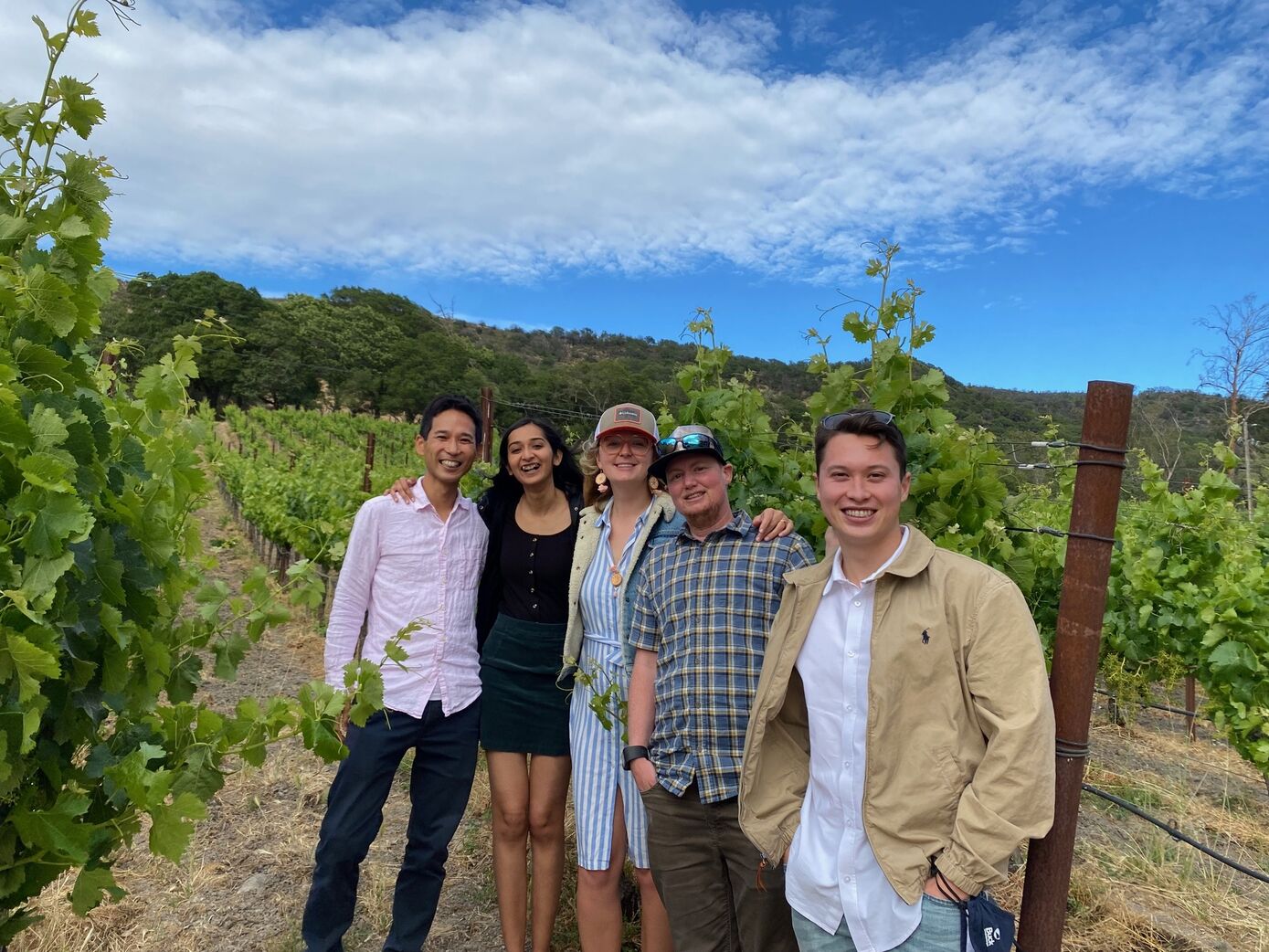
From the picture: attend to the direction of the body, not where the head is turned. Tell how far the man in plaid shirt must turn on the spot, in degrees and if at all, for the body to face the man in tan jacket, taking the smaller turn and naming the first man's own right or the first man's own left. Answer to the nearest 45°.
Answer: approximately 45° to the first man's own left

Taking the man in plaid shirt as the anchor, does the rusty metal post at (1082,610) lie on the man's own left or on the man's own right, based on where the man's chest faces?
on the man's own left

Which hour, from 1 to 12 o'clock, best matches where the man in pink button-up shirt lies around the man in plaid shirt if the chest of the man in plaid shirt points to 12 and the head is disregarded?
The man in pink button-up shirt is roughly at 4 o'clock from the man in plaid shirt.

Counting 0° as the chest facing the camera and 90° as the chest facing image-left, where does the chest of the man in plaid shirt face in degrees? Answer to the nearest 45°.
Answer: approximately 0°
